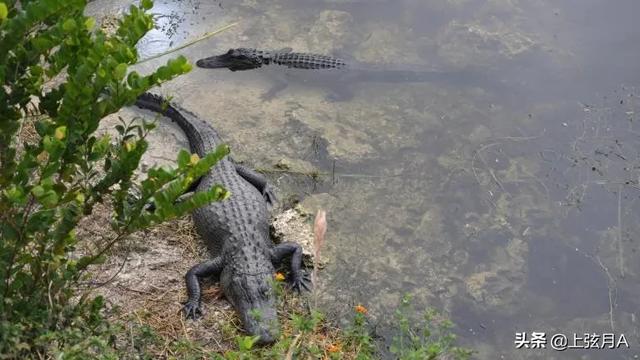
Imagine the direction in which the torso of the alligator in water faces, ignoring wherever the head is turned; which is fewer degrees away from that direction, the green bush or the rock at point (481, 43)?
the green bush

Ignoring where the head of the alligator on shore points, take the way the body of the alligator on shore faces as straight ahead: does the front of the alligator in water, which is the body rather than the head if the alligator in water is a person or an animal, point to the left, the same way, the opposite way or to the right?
to the right

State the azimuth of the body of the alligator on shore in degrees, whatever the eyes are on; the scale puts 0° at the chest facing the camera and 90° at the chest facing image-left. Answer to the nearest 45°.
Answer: approximately 0°

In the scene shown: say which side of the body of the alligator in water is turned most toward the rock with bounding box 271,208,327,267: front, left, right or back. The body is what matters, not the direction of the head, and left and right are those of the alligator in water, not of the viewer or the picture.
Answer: left

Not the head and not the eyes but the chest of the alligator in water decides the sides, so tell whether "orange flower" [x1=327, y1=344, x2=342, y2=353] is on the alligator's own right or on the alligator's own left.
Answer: on the alligator's own left

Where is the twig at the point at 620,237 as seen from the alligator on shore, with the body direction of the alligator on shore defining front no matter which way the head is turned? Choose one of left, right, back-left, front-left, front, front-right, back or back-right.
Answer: left

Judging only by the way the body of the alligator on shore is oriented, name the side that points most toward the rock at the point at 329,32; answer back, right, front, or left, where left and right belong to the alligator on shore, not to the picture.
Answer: back

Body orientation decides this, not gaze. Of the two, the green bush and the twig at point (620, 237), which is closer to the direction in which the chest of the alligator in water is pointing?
the green bush

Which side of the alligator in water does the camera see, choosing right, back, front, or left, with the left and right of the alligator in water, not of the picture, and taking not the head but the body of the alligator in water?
left
